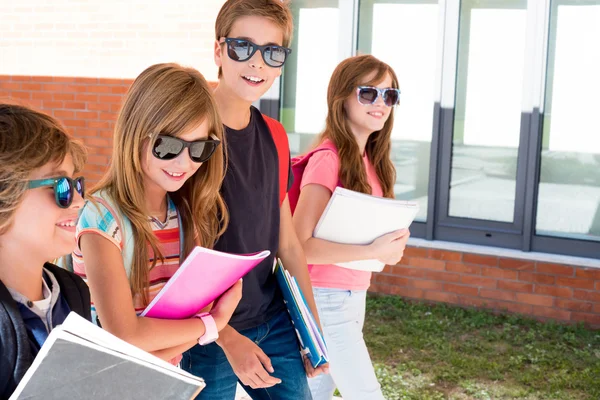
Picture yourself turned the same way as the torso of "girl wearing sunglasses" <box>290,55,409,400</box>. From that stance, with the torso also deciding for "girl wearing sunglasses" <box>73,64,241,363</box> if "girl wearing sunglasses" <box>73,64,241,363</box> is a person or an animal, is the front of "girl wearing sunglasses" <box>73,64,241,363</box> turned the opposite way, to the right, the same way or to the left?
the same way

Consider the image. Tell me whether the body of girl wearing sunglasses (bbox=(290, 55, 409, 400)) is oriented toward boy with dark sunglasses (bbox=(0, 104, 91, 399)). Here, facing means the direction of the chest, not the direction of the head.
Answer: no

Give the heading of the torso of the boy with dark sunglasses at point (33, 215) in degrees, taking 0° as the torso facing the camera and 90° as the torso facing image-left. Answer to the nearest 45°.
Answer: approximately 315°

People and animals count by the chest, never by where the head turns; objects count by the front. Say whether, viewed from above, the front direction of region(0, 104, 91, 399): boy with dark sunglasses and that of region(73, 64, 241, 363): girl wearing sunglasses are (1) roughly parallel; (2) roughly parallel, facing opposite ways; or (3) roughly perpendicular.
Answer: roughly parallel

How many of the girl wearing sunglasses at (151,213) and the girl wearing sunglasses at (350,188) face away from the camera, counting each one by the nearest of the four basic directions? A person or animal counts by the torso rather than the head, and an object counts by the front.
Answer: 0

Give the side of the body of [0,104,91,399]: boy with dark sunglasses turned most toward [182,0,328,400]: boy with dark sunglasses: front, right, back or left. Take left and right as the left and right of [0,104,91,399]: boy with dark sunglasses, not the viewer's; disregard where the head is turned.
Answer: left

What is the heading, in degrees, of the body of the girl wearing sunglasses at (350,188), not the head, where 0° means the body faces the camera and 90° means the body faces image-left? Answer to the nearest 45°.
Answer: approximately 315°

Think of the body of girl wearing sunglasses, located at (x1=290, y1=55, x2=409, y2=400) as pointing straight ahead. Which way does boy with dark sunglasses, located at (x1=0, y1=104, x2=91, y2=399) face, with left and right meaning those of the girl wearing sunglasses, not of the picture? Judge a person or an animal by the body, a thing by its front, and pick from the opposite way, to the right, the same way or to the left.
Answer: the same way

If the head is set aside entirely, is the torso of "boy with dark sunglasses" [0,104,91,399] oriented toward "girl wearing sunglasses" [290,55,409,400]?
no

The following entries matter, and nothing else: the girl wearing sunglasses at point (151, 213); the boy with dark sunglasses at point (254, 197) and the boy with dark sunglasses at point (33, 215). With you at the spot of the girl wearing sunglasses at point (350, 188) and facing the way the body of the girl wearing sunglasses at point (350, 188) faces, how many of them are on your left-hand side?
0

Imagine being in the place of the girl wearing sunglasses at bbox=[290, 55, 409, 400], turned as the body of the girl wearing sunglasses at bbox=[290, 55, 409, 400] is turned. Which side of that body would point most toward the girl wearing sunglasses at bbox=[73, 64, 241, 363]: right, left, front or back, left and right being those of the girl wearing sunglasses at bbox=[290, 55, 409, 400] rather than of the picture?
right
